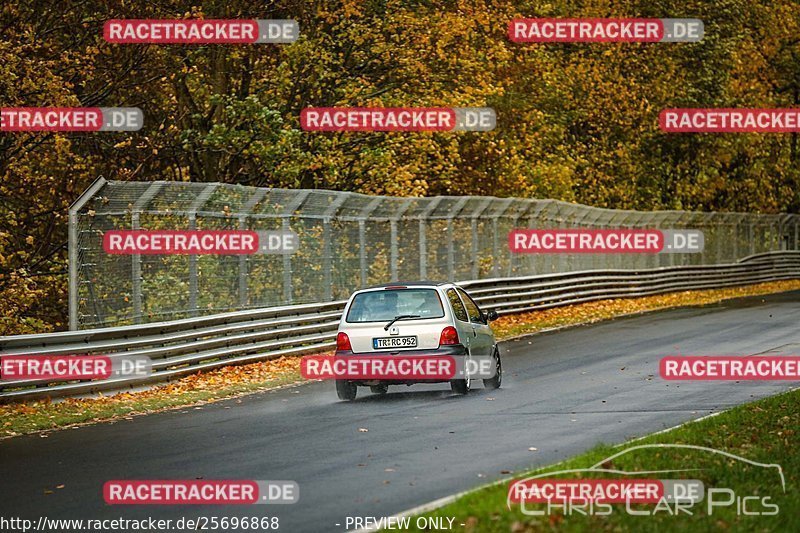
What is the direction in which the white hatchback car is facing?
away from the camera
